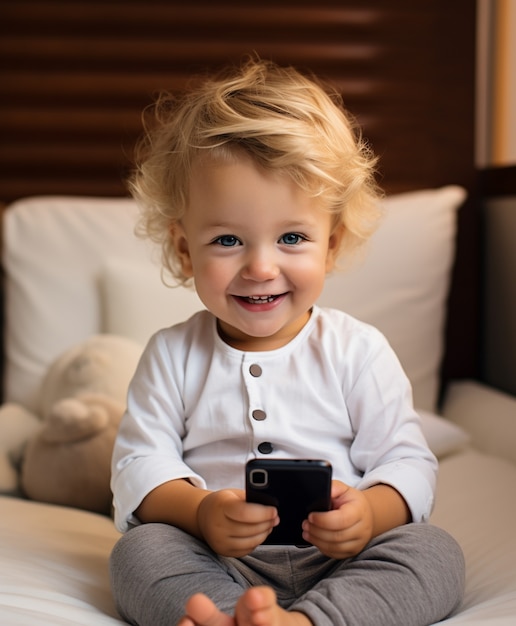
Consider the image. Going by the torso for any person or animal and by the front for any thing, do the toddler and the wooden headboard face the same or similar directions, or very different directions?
same or similar directions

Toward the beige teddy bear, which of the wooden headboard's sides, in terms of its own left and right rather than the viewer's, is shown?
front

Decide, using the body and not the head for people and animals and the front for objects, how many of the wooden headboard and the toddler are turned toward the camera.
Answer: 2

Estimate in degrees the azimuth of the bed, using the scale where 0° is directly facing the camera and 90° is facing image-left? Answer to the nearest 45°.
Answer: approximately 0°

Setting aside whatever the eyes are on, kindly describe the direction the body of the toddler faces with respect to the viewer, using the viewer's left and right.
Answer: facing the viewer

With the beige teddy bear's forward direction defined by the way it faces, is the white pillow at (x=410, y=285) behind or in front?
behind

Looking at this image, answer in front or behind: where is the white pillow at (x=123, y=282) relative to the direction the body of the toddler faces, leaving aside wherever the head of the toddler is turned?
behind

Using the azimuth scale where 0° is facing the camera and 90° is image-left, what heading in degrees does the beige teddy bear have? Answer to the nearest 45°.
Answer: approximately 45°

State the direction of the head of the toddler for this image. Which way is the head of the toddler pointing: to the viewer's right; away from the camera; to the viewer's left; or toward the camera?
toward the camera

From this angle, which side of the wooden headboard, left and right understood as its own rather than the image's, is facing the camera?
front

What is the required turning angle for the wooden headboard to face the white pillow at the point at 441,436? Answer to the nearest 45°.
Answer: approximately 45° to its left
